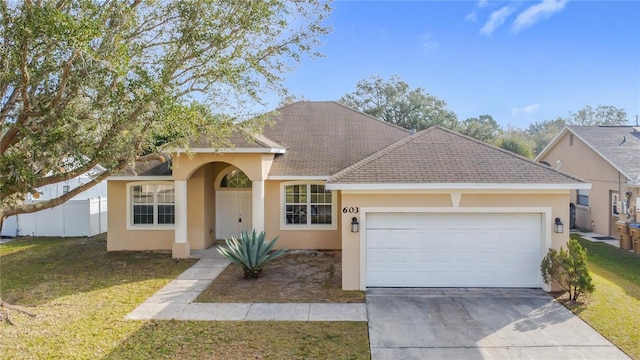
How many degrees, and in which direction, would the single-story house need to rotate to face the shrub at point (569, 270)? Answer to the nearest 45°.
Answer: approximately 90° to its left

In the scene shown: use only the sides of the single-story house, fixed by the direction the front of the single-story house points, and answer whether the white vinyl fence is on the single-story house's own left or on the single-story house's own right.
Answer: on the single-story house's own right

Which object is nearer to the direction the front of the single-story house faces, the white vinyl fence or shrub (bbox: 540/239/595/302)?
the shrub

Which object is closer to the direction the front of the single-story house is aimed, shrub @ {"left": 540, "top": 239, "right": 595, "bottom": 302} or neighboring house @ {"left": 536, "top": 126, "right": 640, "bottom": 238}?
the shrub

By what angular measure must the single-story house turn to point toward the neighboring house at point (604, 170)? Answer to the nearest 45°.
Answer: approximately 135° to its left

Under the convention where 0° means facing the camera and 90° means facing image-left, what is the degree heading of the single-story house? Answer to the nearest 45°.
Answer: approximately 0°
